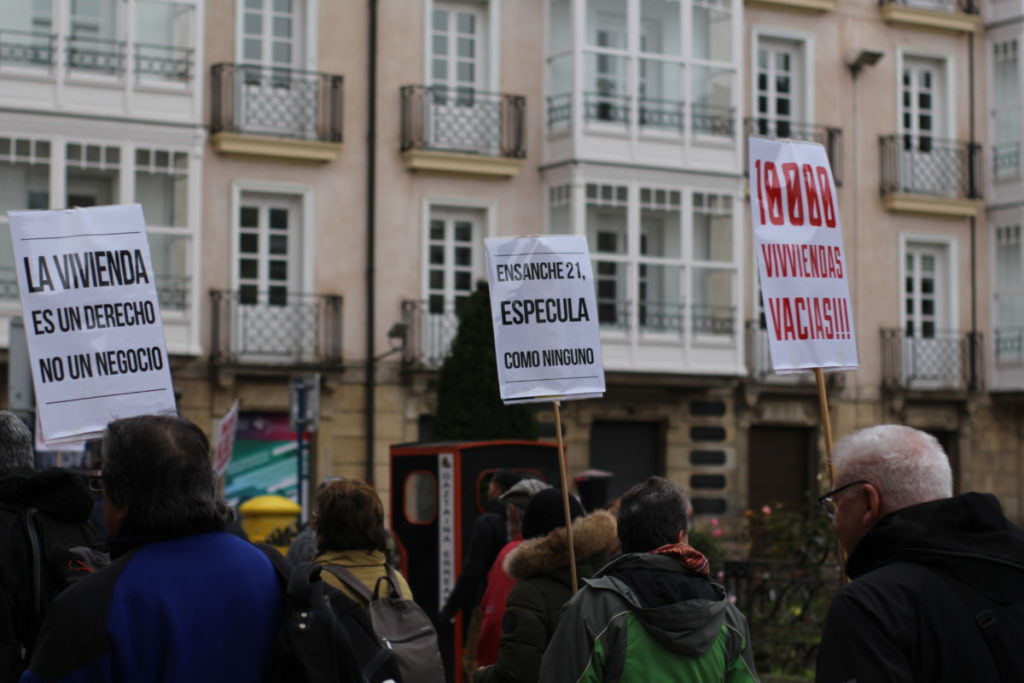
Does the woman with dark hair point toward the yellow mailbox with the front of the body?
yes

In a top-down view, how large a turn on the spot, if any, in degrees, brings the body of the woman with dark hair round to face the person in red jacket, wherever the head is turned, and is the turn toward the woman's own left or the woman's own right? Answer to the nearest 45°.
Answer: approximately 45° to the woman's own right

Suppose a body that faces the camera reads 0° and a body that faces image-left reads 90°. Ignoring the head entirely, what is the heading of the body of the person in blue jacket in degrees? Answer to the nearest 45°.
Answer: approximately 135°

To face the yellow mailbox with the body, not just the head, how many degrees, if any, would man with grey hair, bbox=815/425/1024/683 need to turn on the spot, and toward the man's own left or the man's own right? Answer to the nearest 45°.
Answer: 0° — they already face it

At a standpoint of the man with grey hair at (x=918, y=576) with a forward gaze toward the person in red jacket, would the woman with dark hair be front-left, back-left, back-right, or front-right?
front-left

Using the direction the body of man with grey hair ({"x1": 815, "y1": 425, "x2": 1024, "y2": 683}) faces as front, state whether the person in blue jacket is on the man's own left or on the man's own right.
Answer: on the man's own left

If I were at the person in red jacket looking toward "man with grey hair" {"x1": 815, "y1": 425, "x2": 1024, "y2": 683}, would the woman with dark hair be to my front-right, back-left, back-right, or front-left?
front-right

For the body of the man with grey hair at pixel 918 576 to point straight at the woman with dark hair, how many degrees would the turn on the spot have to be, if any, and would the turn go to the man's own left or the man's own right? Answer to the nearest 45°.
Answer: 0° — they already face them

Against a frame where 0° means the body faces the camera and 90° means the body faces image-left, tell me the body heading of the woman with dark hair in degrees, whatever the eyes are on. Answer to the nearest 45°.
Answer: approximately 180°

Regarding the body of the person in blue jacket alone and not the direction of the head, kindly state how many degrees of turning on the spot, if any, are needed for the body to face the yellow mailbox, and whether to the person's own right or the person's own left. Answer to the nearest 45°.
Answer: approximately 45° to the person's own right

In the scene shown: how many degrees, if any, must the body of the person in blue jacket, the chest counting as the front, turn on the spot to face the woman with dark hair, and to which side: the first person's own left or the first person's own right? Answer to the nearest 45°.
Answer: approximately 45° to the first person's own right

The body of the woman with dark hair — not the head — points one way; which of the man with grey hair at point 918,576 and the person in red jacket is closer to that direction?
the person in red jacket

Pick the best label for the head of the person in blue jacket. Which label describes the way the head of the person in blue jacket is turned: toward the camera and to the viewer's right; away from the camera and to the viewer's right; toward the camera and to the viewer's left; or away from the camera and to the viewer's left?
away from the camera and to the viewer's left
